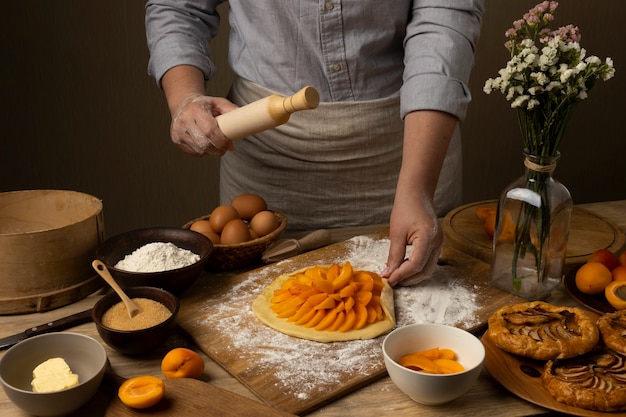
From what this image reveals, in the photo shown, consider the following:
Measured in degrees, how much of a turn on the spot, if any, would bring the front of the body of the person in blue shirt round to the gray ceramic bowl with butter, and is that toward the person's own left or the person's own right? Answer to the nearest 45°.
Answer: approximately 45° to the person's own right

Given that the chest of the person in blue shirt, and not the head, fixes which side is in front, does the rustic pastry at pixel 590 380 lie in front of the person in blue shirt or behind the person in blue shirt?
in front

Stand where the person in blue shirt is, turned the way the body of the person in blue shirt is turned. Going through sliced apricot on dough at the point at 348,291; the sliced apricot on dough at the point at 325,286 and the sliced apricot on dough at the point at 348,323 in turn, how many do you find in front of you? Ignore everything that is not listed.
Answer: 3

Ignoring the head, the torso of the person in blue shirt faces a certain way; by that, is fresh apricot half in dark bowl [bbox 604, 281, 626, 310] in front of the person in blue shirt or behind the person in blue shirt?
in front

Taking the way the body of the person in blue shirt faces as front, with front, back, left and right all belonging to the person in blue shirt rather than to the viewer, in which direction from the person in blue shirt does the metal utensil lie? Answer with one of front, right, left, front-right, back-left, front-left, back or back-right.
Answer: front-right

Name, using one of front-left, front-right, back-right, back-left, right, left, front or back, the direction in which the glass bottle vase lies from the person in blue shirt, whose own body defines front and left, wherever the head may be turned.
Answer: front-left

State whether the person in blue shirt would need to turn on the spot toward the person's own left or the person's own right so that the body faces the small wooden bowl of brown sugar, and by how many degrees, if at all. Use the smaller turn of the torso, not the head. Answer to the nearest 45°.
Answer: approximately 45° to the person's own right

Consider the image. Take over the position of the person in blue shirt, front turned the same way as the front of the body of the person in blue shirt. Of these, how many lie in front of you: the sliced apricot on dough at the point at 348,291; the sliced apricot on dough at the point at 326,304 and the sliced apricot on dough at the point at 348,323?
3

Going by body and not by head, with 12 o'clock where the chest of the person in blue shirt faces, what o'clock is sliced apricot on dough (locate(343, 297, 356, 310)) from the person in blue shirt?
The sliced apricot on dough is roughly at 12 o'clock from the person in blue shirt.

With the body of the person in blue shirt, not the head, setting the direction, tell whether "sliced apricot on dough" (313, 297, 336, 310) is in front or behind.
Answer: in front

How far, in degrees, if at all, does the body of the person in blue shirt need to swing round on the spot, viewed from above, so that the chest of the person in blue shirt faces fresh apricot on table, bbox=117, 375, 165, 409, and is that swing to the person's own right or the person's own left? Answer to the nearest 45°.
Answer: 0° — they already face it

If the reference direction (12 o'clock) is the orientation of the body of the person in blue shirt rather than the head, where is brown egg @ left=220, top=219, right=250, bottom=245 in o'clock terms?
The brown egg is roughly at 1 o'clock from the person in blue shirt.

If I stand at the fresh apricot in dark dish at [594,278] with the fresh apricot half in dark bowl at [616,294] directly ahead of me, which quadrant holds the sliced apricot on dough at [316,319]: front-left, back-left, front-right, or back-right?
back-right

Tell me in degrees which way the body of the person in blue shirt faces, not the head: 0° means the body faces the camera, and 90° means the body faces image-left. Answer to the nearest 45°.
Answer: approximately 0°

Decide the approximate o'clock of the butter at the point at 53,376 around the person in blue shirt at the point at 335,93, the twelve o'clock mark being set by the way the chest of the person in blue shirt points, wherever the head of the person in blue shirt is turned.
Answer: The butter is roughly at 1 o'clock from the person in blue shirt.

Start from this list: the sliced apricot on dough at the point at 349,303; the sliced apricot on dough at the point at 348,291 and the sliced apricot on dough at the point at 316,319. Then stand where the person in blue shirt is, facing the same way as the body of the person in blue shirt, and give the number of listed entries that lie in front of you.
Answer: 3

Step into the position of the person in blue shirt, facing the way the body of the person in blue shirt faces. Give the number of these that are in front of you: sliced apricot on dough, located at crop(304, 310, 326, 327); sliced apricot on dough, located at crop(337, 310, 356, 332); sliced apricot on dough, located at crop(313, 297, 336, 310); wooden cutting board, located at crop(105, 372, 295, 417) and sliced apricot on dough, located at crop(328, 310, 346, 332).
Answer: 5
